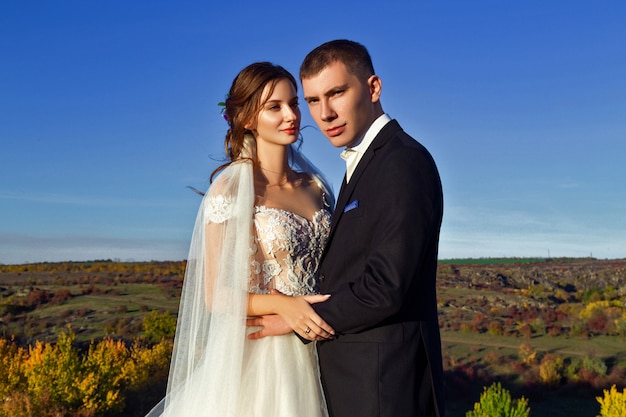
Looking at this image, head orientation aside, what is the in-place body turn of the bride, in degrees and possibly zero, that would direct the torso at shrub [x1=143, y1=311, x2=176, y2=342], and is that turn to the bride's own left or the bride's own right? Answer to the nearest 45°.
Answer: approximately 135° to the bride's own left

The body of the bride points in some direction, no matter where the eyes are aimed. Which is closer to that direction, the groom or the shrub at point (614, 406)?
the groom

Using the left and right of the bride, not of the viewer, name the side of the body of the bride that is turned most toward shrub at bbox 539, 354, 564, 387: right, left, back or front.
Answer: left

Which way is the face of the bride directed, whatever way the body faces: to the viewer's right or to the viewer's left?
to the viewer's right

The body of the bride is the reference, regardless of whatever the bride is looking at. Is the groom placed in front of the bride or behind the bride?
in front

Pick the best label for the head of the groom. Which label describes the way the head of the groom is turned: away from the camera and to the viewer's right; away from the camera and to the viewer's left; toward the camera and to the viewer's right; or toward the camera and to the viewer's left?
toward the camera and to the viewer's left

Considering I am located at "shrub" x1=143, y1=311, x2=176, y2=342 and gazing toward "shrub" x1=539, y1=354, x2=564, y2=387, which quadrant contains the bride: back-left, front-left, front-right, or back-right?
front-right

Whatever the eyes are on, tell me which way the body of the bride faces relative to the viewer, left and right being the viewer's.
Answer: facing the viewer and to the right of the viewer

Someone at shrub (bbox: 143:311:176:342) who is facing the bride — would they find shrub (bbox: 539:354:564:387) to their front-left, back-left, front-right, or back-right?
front-left

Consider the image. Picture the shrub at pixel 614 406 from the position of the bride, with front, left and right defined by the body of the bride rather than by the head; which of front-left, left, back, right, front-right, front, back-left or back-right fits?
left
